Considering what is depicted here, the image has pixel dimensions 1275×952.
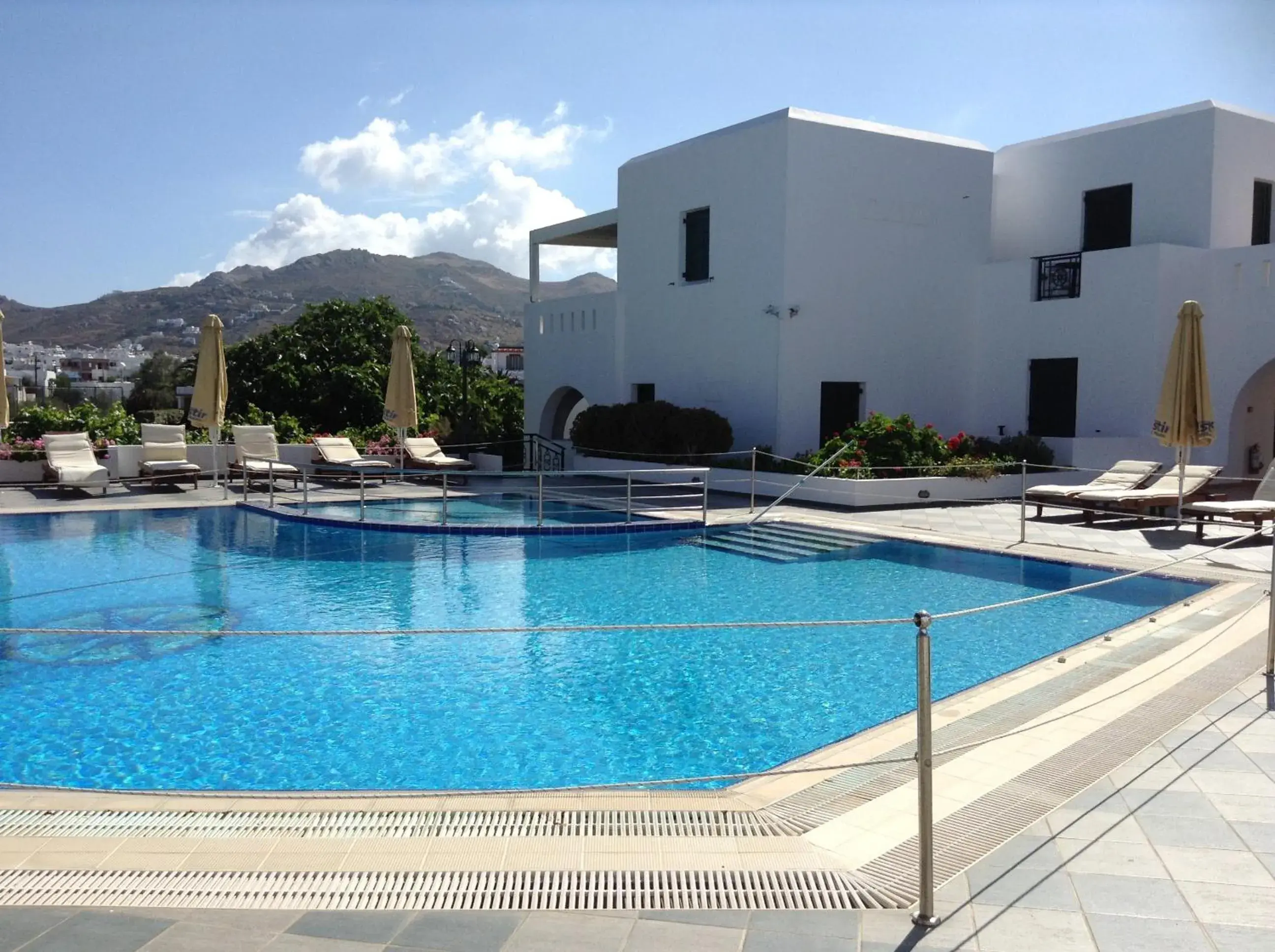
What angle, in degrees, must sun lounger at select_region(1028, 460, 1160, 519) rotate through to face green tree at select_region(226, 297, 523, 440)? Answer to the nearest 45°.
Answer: approximately 90° to its right

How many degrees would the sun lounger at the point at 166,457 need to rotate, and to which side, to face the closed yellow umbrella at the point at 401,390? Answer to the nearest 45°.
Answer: approximately 45° to its left

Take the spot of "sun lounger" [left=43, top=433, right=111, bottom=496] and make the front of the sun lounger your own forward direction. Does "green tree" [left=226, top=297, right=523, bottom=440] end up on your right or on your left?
on your left

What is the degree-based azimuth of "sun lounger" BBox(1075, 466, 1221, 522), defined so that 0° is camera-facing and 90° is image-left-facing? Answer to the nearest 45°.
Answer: approximately 45°

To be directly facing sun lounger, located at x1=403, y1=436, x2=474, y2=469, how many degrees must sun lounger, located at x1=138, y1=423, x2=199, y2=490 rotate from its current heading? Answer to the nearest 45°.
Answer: approximately 45° to its left

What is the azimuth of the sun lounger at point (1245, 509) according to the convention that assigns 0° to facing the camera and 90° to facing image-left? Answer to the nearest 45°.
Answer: approximately 45°

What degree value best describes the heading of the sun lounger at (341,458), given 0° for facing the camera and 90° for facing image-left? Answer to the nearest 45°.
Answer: approximately 315°

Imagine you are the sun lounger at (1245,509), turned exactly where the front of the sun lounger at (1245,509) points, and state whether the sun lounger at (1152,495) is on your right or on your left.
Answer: on your right
